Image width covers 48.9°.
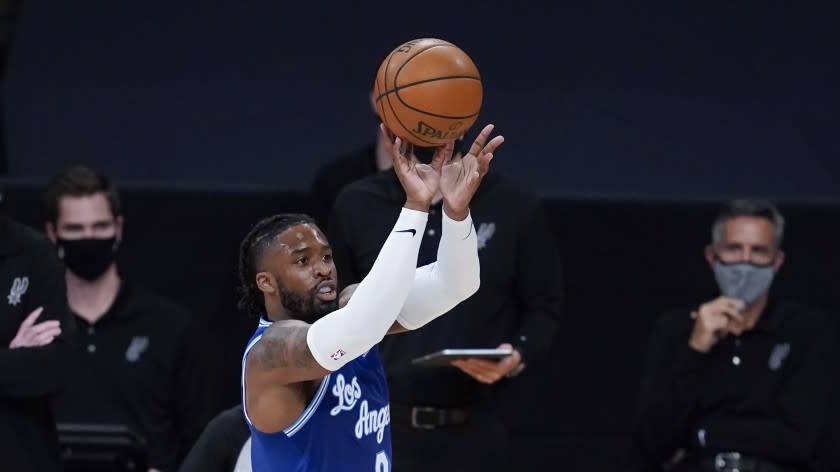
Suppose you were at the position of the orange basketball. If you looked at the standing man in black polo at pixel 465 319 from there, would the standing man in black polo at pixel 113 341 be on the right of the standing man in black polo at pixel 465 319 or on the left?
left

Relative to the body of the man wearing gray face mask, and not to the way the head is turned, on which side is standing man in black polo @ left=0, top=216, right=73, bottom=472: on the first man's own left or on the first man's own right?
on the first man's own right

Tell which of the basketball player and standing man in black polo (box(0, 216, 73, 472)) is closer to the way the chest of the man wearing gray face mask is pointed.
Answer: the basketball player

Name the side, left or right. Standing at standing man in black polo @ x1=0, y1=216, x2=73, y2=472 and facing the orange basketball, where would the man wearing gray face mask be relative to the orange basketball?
left

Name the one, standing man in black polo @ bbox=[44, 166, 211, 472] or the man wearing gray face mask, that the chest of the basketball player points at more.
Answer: the man wearing gray face mask

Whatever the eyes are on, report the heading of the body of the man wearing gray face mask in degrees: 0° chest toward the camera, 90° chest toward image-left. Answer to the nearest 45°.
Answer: approximately 0°
